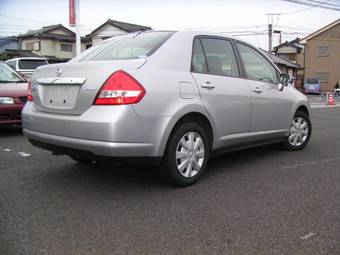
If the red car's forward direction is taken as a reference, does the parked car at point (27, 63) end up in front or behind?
behind

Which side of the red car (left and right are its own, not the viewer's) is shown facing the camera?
front

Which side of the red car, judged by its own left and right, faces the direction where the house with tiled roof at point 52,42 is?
back

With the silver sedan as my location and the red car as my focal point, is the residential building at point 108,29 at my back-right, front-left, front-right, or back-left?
front-right

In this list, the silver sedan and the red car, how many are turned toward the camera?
1

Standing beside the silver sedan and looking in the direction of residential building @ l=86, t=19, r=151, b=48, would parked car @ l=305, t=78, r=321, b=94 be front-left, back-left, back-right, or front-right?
front-right

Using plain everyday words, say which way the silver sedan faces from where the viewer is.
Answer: facing away from the viewer and to the right of the viewer

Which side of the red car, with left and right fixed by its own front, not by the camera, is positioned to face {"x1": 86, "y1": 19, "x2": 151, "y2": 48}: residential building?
back

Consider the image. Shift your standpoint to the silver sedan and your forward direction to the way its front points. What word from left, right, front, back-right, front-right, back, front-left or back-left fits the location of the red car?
left

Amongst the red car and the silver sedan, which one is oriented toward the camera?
the red car

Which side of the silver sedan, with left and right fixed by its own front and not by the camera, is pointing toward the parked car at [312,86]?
front

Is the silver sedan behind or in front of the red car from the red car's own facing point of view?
in front

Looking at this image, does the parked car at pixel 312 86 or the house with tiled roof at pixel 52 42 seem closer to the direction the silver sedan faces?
the parked car

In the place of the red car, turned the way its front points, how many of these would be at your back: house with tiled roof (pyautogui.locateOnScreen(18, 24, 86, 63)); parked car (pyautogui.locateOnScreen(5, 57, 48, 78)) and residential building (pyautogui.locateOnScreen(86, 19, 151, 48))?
3

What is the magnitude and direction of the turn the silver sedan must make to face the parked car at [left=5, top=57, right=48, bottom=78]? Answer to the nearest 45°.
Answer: approximately 90° to its left
